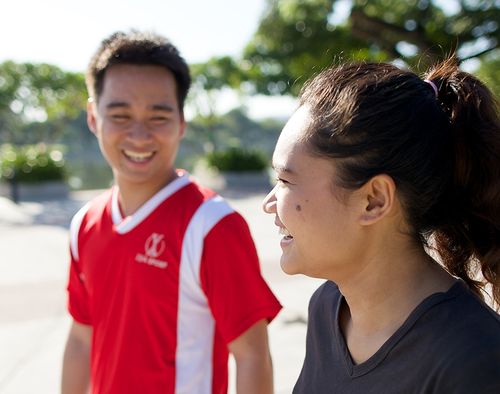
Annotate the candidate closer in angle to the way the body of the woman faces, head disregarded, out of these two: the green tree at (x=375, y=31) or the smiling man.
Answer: the smiling man

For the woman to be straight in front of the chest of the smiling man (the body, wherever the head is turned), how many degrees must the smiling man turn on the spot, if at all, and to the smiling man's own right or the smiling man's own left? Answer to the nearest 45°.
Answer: approximately 90° to the smiling man's own left

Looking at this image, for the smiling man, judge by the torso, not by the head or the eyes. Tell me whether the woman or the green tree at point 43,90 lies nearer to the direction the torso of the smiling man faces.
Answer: the woman

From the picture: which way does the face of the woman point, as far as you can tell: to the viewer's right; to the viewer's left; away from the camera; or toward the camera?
to the viewer's left

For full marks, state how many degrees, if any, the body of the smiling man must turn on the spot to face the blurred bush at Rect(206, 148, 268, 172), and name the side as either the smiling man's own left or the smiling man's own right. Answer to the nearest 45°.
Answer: approximately 135° to the smiling man's own right

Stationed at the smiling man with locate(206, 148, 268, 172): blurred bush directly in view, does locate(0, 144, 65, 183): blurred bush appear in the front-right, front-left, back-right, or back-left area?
front-left

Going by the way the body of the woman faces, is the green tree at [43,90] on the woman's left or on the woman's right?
on the woman's right

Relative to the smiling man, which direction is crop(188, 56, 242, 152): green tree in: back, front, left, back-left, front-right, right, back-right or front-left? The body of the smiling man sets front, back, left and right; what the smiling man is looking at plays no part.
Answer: back-right

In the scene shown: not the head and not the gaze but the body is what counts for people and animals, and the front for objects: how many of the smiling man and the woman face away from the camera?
0

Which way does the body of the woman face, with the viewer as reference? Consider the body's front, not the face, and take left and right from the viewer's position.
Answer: facing the viewer and to the left of the viewer

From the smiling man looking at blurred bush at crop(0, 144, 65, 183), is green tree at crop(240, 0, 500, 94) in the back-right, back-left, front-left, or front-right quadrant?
front-right
